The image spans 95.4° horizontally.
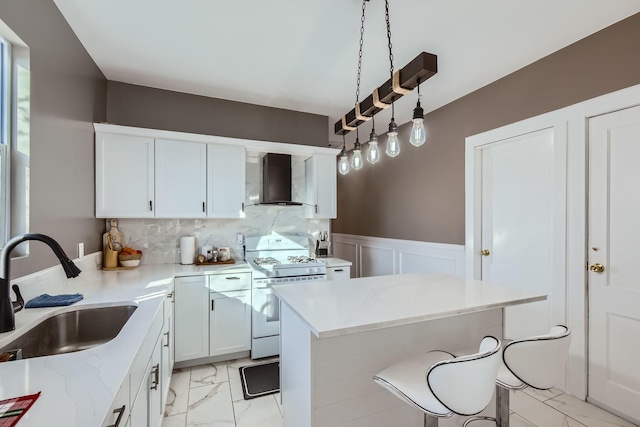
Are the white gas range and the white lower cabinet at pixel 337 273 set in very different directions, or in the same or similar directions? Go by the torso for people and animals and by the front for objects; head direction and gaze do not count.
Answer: same or similar directions

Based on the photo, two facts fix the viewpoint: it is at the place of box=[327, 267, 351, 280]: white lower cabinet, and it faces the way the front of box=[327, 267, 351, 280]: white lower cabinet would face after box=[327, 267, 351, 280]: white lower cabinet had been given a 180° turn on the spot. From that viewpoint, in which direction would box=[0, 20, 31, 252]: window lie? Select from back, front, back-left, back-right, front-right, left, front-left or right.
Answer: back-left

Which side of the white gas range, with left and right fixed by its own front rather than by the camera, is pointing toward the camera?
front

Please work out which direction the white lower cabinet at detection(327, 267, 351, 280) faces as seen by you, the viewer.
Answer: facing the viewer

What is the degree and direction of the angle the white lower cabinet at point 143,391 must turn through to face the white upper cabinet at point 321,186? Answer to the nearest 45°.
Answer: approximately 45° to its left

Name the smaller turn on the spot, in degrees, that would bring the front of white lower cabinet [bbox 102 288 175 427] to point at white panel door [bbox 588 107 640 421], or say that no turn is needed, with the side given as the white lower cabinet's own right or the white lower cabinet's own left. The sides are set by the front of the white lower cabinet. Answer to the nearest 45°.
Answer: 0° — it already faces it

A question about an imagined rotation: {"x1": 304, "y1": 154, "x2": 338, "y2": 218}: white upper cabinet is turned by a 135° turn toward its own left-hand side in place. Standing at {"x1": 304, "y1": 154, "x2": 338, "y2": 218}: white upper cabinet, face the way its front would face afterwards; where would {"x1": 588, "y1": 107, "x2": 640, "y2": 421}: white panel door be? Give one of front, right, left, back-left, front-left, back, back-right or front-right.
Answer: right

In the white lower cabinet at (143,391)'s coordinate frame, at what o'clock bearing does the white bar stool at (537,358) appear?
The white bar stool is roughly at 1 o'clock from the white lower cabinet.

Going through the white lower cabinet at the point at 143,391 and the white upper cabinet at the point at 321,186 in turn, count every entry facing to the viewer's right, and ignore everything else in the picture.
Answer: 1

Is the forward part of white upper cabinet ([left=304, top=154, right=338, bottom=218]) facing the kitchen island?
yes

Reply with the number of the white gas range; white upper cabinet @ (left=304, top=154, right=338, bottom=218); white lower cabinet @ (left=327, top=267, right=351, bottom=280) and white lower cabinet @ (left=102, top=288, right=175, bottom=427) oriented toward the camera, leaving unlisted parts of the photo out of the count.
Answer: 3

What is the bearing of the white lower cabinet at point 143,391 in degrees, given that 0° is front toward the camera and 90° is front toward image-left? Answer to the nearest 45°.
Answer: approximately 270°

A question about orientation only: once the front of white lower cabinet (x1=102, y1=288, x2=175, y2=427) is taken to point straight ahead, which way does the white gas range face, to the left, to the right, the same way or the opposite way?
to the right

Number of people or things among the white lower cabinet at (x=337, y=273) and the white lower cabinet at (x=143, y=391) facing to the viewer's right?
1

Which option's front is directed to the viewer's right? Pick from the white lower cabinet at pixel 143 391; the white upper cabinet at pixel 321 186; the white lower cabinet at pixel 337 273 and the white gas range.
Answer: the white lower cabinet at pixel 143 391

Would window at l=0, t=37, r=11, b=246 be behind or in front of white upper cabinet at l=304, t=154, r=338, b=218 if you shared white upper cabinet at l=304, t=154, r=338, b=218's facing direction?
in front

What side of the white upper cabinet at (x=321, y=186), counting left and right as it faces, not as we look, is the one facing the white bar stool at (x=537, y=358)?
front
